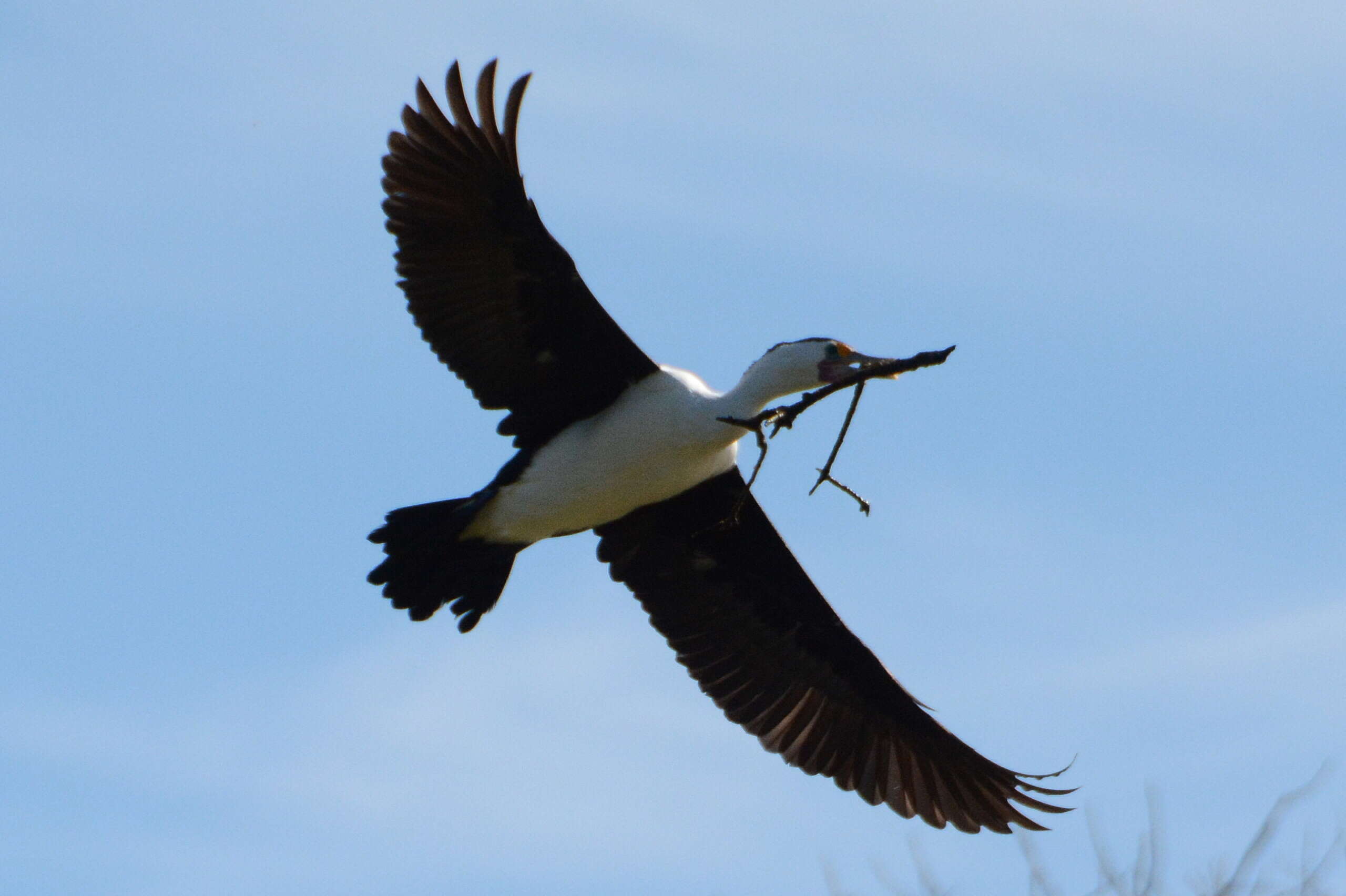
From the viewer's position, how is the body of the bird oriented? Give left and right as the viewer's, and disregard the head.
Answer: facing to the right of the viewer
